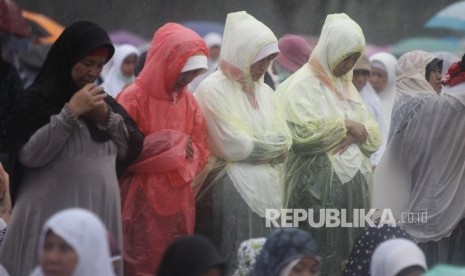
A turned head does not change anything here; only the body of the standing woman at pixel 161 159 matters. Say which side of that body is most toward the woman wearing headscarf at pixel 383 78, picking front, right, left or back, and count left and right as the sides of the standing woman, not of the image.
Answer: left

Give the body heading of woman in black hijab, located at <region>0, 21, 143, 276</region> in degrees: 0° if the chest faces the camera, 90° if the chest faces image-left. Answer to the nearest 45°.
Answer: approximately 315°

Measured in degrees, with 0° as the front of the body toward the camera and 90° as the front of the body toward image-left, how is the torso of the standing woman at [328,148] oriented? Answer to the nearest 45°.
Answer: approximately 315°

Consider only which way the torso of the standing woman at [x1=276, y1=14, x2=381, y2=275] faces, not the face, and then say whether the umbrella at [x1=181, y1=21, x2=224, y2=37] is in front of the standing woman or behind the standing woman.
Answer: behind

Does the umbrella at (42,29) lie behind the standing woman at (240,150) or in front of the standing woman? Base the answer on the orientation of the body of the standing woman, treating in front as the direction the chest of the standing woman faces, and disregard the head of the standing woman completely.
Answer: behind

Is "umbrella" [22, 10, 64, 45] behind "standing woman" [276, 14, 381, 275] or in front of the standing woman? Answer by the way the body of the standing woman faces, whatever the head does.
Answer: behind
